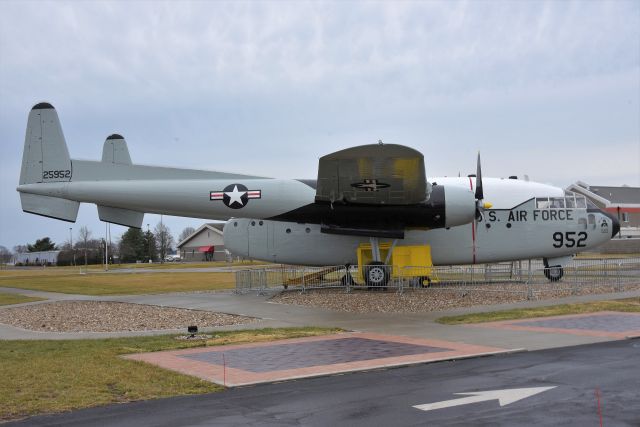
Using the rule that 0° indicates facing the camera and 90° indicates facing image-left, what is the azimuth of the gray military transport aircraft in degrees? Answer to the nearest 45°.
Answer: approximately 270°
